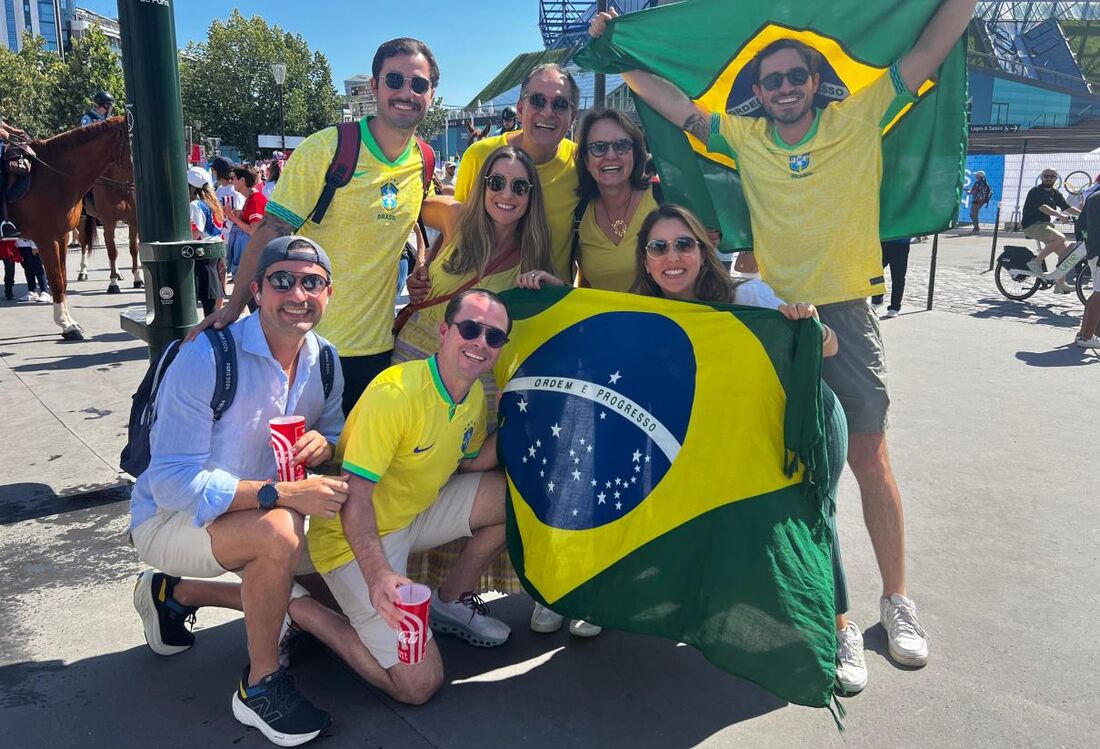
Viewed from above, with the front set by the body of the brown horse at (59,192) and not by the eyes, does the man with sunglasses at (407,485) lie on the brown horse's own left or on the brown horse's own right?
on the brown horse's own right

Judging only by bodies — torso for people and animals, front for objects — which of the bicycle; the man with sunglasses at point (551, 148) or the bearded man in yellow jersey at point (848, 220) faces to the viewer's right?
the bicycle

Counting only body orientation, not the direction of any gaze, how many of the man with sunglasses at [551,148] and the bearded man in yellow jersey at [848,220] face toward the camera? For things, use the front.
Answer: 2

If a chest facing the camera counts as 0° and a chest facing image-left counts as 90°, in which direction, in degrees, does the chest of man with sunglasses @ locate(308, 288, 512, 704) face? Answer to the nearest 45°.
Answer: approximately 315°

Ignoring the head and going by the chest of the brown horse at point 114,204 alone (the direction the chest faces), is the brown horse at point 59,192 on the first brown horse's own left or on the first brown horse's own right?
on the first brown horse's own right

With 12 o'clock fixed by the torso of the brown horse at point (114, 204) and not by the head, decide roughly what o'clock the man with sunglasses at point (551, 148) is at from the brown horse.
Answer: The man with sunglasses is roughly at 1 o'clock from the brown horse.

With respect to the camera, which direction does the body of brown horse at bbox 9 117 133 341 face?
to the viewer's right

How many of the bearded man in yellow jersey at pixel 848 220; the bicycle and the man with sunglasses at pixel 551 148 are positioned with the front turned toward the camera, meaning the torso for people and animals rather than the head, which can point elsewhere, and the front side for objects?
2

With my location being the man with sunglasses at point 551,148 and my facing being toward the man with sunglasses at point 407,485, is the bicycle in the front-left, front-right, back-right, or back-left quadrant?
back-left
